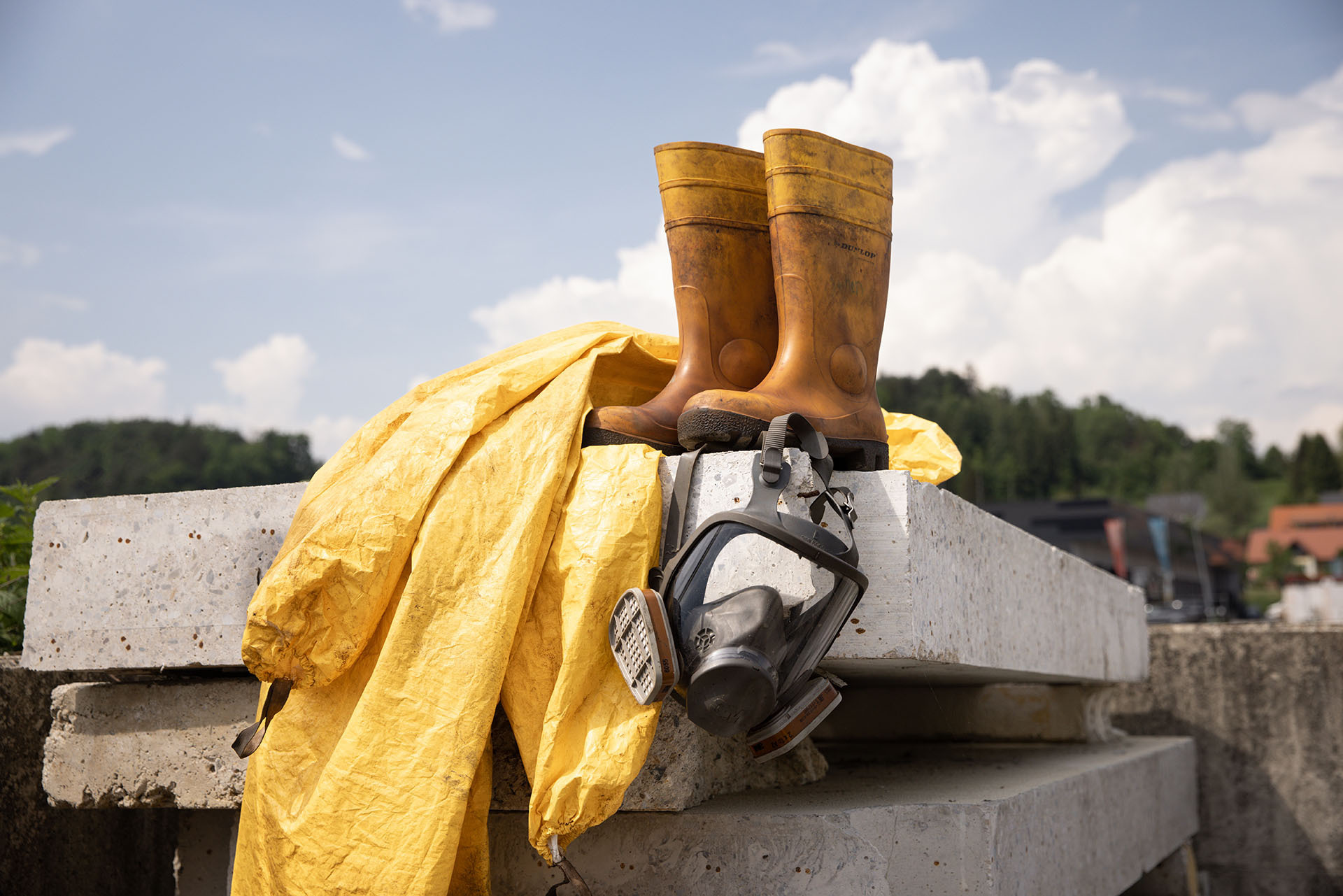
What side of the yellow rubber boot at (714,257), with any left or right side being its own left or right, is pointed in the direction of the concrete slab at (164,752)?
front

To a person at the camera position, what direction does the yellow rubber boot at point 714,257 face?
facing to the left of the viewer

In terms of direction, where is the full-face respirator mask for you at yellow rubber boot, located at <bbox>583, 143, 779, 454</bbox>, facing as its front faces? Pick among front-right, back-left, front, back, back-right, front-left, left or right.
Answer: left
